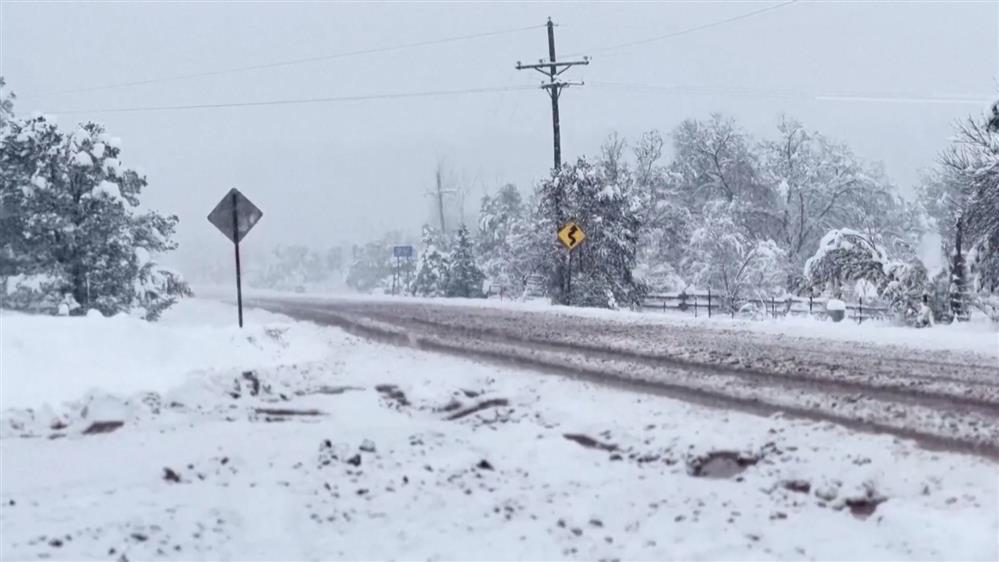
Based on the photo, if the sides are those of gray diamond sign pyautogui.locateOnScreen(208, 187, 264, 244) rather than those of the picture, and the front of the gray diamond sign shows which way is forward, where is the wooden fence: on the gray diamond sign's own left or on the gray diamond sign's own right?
on the gray diamond sign's own right

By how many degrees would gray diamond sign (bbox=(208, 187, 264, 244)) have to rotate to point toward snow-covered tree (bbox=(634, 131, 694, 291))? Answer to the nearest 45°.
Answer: approximately 45° to its right

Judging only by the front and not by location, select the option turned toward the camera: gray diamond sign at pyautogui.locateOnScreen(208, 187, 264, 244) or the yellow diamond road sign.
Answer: the yellow diamond road sign

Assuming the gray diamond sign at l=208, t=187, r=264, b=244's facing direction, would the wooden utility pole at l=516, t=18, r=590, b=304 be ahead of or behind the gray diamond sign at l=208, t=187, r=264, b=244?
ahead

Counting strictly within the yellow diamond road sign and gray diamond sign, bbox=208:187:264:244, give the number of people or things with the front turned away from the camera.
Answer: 1

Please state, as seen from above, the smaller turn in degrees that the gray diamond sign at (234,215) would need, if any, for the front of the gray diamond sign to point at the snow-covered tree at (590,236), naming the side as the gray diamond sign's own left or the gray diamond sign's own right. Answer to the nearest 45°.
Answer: approximately 45° to the gray diamond sign's own right

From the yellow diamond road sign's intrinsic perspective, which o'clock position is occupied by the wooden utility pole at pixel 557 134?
The wooden utility pole is roughly at 6 o'clock from the yellow diamond road sign.

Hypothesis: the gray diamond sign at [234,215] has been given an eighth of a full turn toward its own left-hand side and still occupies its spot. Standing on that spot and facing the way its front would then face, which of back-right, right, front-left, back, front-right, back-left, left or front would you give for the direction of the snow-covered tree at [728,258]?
right

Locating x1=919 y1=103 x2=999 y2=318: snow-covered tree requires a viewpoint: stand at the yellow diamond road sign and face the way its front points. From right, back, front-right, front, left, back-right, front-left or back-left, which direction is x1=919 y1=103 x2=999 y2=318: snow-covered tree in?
front-left

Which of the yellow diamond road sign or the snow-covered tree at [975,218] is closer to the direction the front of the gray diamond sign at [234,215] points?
the yellow diamond road sign

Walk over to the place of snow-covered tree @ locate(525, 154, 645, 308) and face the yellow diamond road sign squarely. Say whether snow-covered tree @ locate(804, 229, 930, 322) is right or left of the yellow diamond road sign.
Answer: left

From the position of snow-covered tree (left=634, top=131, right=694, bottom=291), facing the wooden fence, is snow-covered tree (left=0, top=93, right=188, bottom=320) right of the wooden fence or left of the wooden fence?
right

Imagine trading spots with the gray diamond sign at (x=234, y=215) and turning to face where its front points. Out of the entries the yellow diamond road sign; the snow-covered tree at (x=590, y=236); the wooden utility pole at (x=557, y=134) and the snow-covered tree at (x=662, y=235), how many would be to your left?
0

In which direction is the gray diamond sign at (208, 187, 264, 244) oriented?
away from the camera

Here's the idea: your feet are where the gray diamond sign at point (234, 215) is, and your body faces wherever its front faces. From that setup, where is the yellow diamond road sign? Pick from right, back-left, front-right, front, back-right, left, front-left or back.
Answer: front-right

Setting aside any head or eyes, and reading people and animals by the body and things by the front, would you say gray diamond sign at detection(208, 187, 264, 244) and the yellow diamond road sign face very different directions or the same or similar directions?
very different directions

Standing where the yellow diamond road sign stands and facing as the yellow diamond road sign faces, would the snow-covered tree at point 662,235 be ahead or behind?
behind

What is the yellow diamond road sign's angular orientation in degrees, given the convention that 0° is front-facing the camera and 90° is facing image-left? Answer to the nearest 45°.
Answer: approximately 0°

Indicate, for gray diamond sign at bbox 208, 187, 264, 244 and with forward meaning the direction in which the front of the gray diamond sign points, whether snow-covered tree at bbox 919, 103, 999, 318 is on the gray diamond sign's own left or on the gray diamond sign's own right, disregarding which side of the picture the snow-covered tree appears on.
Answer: on the gray diamond sign's own right

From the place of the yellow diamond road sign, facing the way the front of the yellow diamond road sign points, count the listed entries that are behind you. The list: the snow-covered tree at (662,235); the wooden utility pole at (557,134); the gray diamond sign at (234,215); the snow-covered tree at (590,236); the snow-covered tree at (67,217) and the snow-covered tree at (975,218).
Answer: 3

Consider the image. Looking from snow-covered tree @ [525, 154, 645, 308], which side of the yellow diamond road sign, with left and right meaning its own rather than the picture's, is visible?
back
